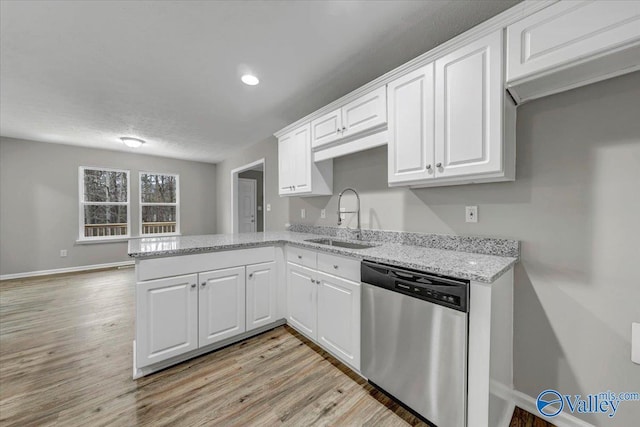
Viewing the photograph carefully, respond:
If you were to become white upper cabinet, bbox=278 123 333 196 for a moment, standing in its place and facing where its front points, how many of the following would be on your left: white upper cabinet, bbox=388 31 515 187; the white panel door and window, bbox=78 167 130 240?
1

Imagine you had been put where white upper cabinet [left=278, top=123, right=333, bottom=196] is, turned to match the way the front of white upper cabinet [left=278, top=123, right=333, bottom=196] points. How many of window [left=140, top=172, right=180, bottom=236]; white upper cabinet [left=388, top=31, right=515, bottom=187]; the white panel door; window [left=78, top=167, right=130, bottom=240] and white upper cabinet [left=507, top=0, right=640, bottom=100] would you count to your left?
2

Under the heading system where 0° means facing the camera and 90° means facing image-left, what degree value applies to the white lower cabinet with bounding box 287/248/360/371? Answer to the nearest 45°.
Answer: approximately 45°

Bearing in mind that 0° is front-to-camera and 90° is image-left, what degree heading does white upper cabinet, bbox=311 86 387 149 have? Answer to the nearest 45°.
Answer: approximately 45°

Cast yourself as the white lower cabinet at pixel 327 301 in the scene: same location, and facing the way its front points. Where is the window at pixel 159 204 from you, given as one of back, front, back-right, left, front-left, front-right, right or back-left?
right

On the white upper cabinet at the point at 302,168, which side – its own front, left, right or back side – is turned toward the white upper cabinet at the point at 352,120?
left

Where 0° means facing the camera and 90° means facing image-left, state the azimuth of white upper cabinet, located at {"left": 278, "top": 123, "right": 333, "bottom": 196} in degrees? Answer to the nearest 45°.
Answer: approximately 45°

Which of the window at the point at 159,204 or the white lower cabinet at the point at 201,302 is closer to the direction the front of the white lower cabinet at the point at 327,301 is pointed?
the white lower cabinet

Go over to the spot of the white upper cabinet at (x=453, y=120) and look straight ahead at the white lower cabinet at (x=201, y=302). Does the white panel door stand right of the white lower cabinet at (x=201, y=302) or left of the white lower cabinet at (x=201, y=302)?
right
